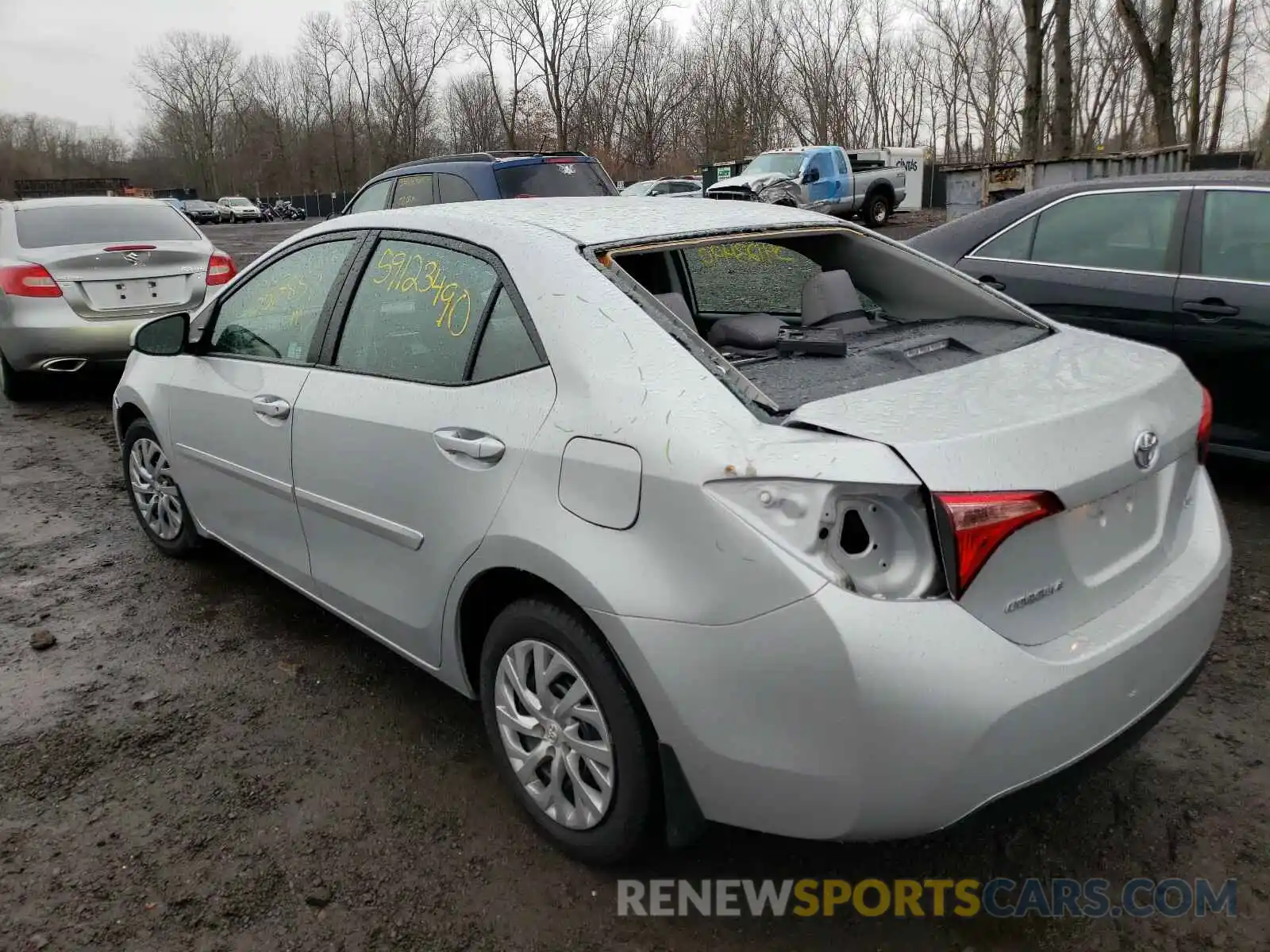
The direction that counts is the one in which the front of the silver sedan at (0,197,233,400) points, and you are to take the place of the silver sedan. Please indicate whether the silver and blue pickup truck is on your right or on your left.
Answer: on your right

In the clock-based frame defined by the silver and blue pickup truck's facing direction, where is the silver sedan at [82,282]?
The silver sedan is roughly at 11 o'clock from the silver and blue pickup truck.

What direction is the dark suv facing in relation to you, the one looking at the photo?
facing away from the viewer and to the left of the viewer

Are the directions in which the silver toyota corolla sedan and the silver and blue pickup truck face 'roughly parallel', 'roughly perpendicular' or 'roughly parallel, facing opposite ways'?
roughly perpendicular

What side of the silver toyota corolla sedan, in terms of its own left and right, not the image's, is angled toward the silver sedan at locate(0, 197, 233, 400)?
front

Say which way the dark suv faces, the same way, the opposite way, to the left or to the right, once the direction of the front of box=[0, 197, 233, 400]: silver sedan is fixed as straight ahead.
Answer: the same way

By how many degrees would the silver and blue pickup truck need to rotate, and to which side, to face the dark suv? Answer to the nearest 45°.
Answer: approximately 45° to its left

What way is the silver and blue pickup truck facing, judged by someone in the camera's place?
facing the viewer and to the left of the viewer

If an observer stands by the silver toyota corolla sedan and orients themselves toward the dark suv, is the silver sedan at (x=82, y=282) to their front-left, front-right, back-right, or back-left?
front-left

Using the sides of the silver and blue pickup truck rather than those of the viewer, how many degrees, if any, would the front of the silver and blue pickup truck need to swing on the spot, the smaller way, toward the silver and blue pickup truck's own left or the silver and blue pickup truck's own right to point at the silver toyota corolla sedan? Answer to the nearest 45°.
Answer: approximately 45° to the silver and blue pickup truck's own left

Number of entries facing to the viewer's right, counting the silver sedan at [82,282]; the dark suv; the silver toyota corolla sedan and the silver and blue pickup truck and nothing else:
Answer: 0

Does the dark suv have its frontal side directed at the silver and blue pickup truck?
no

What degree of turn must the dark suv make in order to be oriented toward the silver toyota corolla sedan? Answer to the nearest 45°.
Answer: approximately 135° to its left

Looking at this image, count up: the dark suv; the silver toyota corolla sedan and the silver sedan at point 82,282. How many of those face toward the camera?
0

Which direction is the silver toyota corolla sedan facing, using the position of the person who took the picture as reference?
facing away from the viewer and to the left of the viewer

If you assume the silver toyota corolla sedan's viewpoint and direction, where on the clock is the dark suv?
The dark suv is roughly at 1 o'clock from the silver toyota corolla sedan.
